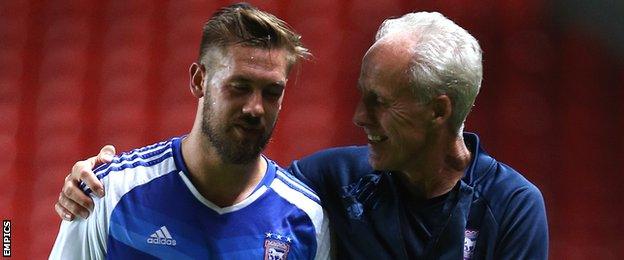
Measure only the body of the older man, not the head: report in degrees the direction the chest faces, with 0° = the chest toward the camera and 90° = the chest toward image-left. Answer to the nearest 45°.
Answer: approximately 45°

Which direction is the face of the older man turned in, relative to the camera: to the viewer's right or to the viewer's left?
to the viewer's left
